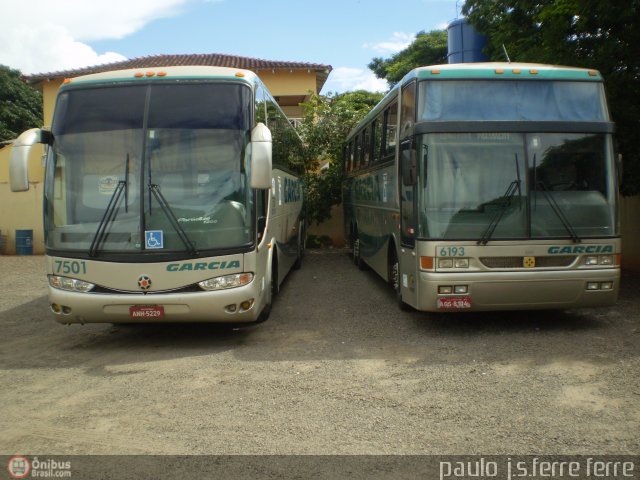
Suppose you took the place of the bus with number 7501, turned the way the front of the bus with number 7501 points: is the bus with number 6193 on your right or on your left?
on your left

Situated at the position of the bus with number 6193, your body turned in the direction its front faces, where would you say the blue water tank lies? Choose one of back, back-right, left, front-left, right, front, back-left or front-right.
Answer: back

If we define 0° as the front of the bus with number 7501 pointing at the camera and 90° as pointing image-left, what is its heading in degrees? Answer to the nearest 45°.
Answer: approximately 0°

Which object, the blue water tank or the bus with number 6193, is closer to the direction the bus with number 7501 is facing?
the bus with number 6193

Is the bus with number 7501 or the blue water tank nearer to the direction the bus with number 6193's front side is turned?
the bus with number 7501

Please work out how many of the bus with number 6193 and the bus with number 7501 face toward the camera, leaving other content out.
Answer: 2

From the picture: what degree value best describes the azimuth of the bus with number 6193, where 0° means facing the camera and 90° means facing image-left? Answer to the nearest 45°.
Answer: approximately 0°

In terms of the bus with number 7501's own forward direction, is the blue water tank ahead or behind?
behind

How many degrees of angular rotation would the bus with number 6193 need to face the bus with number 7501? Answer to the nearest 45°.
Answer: approximately 90° to its right
